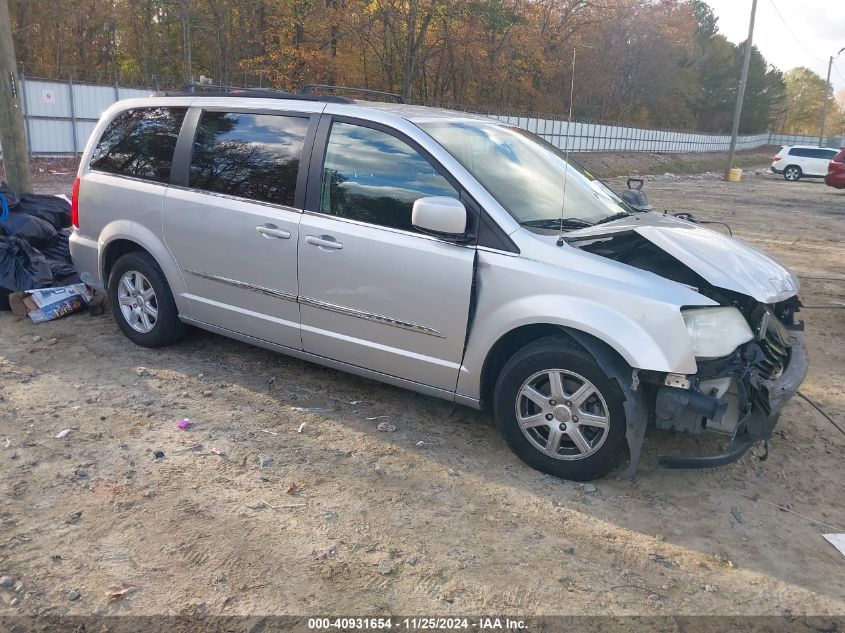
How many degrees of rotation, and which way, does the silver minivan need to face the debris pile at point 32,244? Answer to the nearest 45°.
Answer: approximately 180°

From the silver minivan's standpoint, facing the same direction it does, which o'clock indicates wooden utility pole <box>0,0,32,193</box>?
The wooden utility pole is roughly at 6 o'clock from the silver minivan.

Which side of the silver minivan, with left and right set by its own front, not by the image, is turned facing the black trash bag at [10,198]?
back

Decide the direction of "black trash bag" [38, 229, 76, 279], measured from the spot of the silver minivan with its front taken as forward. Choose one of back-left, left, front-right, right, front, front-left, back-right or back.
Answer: back

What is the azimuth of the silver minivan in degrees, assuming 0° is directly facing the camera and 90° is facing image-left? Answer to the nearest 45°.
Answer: approximately 315°

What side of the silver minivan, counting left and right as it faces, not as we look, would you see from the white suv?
left
